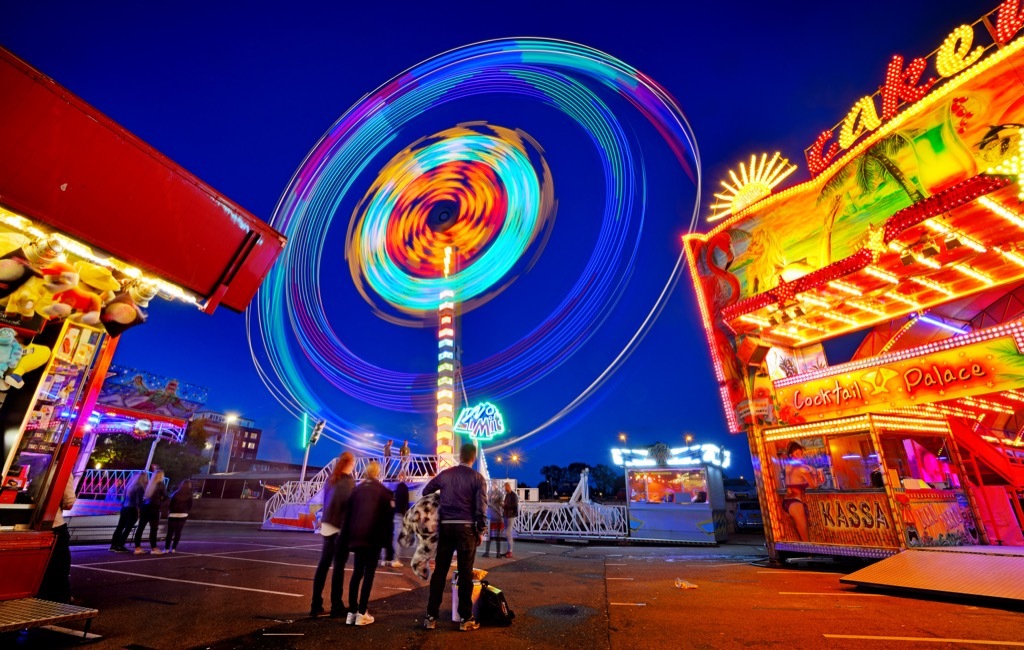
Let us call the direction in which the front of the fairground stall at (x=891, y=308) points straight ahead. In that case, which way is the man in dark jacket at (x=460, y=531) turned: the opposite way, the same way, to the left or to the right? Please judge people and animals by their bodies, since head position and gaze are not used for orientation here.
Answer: to the right

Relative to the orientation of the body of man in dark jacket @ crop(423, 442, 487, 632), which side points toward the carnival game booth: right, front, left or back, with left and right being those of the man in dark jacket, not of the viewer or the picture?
left

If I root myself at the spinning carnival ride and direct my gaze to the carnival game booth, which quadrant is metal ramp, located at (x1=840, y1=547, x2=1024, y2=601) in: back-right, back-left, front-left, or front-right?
front-left

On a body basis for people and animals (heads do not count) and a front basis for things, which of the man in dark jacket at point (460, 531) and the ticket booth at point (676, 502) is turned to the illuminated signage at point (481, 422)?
the man in dark jacket

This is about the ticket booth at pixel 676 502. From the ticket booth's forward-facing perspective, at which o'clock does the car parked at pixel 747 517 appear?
The car parked is roughly at 7 o'clock from the ticket booth.

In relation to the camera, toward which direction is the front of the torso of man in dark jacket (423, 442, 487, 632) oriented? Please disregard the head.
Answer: away from the camera

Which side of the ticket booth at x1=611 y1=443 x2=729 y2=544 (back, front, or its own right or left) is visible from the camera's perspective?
front

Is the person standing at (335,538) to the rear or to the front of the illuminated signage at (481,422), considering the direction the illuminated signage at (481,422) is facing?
to the front

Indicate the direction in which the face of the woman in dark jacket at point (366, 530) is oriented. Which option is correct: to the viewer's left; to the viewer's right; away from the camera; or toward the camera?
away from the camera

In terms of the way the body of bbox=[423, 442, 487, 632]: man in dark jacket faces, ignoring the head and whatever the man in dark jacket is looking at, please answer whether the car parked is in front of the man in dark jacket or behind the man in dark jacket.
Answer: in front

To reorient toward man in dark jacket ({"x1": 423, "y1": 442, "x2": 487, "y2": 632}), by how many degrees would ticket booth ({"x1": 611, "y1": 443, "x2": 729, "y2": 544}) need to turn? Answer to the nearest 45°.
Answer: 0° — it already faces them

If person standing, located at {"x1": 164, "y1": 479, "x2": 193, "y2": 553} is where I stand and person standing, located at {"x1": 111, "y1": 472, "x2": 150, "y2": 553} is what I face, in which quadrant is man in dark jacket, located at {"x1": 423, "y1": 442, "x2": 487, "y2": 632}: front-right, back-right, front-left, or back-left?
back-left

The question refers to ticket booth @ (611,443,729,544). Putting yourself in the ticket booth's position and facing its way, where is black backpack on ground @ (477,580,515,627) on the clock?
The black backpack on ground is roughly at 12 o'clock from the ticket booth.

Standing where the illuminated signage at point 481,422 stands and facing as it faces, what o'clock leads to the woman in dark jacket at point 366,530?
The woman in dark jacket is roughly at 12 o'clock from the illuminated signage.

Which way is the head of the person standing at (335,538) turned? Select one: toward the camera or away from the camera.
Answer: away from the camera

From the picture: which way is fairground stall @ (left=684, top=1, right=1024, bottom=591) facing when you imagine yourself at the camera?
facing the viewer and to the left of the viewer
